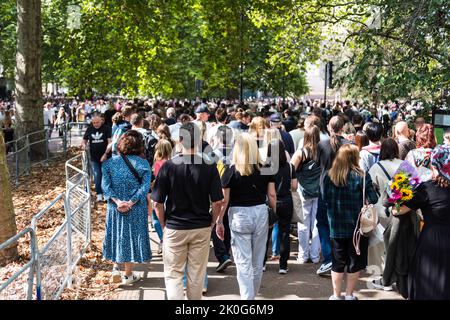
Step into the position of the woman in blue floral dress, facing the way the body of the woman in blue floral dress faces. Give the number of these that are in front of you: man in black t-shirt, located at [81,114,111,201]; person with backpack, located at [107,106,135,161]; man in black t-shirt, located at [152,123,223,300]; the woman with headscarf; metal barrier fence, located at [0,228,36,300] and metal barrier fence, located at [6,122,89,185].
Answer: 3

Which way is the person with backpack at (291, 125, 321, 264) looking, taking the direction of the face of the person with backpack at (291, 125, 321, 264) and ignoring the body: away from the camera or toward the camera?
away from the camera

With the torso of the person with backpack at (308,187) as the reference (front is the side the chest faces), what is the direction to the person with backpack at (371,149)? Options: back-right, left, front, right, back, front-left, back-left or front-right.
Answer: right

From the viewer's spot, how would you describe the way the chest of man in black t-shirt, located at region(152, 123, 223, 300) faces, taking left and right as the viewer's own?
facing away from the viewer

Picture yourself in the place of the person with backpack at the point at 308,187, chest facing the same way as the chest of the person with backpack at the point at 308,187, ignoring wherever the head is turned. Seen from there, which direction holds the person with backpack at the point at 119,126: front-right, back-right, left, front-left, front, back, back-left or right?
front-left

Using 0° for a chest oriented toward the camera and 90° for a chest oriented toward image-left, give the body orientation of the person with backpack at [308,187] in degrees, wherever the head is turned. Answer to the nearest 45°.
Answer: approximately 180°

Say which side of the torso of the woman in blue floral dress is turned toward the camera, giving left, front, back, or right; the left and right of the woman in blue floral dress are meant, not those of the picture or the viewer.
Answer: back

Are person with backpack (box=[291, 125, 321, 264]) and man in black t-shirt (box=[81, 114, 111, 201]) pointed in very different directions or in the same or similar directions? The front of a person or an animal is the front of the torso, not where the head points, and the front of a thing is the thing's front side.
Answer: very different directions

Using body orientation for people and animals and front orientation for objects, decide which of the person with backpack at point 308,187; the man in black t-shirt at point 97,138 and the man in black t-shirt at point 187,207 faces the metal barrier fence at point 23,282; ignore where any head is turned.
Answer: the man in black t-shirt at point 97,138

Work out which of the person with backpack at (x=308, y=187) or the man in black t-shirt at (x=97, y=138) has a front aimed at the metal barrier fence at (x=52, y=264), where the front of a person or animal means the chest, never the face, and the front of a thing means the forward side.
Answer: the man in black t-shirt

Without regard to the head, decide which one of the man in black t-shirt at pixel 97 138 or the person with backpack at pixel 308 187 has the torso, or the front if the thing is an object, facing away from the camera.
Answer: the person with backpack

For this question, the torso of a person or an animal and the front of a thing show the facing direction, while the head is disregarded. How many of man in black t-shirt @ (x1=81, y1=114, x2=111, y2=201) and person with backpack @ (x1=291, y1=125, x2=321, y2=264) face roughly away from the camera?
1

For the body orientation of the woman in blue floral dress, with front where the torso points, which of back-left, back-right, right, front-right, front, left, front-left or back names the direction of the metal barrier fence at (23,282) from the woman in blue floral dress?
back-left

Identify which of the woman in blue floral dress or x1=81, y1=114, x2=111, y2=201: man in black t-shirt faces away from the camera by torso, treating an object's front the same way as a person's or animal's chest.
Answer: the woman in blue floral dress

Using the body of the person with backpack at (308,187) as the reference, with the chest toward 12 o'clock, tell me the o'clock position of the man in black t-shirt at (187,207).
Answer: The man in black t-shirt is roughly at 7 o'clock from the person with backpack.
